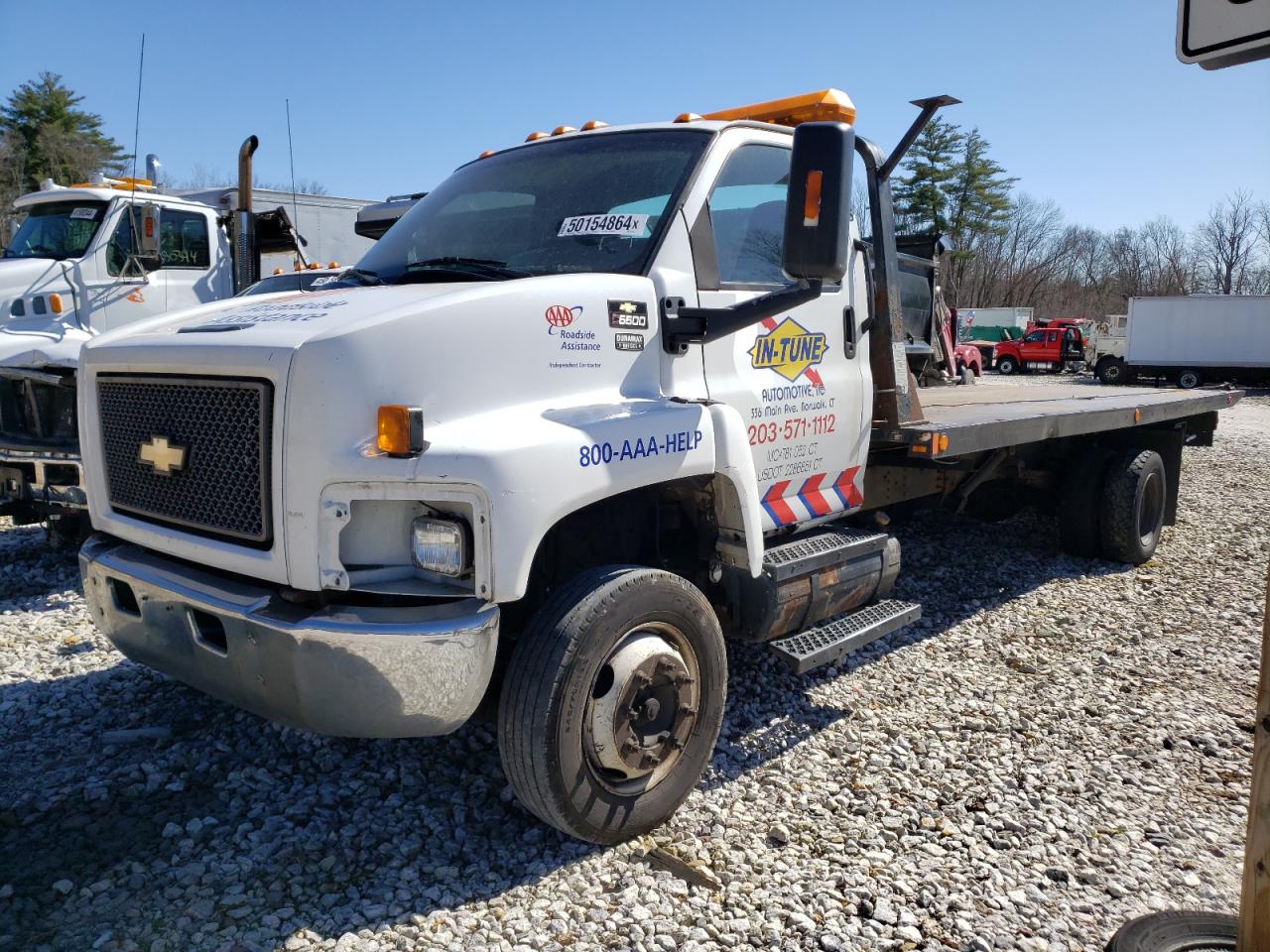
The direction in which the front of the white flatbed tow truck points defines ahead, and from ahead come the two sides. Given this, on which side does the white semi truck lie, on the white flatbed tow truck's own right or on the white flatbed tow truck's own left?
on the white flatbed tow truck's own right

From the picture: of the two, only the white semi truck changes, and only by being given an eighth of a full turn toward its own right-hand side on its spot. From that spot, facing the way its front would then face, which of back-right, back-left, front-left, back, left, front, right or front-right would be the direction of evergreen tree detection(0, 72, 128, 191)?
right

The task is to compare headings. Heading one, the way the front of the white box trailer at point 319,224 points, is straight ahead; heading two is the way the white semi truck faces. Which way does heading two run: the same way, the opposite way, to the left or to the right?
the same way

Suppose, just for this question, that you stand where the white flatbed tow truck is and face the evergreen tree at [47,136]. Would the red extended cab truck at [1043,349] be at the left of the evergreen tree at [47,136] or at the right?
right

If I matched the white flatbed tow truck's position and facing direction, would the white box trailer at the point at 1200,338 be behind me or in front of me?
behind

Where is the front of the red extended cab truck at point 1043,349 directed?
to the viewer's left

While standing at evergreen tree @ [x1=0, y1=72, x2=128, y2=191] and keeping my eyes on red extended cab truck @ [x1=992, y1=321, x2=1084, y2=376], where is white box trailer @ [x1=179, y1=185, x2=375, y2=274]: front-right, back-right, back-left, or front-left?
front-right

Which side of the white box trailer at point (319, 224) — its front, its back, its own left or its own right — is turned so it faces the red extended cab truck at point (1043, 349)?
back

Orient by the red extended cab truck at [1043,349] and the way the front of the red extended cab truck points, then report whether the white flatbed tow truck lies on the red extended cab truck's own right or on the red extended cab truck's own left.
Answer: on the red extended cab truck's own left

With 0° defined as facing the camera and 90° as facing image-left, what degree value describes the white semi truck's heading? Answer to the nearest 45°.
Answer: approximately 45°

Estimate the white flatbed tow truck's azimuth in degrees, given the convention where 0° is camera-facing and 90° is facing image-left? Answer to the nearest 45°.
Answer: approximately 45°

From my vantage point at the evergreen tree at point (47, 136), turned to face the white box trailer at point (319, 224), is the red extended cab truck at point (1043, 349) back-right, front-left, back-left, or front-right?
front-left
